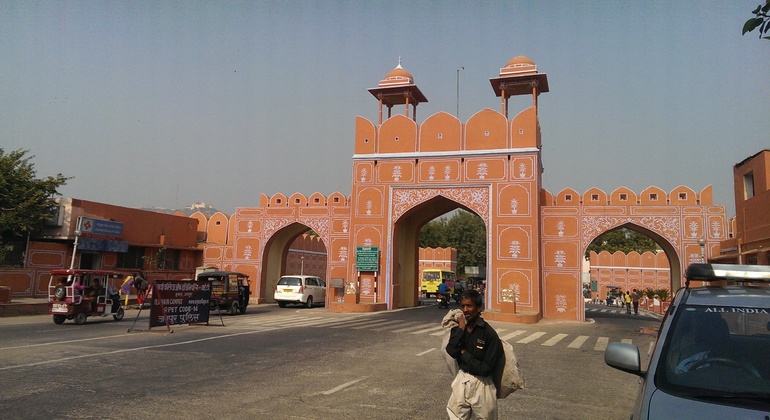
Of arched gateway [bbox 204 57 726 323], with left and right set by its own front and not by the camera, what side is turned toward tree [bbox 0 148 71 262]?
right

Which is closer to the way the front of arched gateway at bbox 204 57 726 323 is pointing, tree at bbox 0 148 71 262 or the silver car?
the silver car

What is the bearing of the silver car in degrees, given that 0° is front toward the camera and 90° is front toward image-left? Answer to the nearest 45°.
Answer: approximately 0°

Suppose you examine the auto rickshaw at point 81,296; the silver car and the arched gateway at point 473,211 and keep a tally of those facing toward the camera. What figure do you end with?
2

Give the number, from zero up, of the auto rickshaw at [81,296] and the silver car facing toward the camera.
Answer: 1

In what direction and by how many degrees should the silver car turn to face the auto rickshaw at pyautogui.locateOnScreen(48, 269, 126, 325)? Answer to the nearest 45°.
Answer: approximately 90° to its right

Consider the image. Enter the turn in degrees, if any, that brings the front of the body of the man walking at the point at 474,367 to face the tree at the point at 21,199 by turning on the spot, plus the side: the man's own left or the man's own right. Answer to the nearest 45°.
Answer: approximately 90° to the man's own right

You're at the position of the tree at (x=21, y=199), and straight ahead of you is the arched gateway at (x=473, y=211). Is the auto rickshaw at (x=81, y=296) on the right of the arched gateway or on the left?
right
